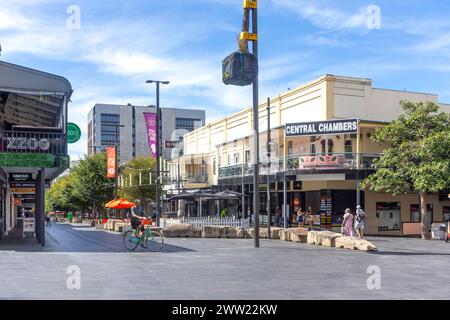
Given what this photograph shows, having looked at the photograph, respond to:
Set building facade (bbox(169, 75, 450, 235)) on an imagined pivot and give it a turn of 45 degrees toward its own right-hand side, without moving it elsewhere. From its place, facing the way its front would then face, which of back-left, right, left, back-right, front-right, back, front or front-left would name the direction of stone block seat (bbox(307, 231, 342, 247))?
left

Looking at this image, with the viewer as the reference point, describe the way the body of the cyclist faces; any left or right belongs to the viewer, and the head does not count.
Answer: facing the viewer and to the right of the viewer

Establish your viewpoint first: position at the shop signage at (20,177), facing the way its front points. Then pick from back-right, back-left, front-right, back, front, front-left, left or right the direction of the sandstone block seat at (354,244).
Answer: front-left

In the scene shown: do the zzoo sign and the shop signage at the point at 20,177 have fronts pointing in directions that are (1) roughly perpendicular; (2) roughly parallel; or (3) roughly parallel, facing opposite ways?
roughly parallel

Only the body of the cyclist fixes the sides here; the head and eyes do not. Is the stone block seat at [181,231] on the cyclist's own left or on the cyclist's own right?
on the cyclist's own left

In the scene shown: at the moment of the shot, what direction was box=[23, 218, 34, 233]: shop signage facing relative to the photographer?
facing the viewer

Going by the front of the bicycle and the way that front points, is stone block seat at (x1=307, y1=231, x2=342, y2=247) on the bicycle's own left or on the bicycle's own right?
on the bicycle's own left

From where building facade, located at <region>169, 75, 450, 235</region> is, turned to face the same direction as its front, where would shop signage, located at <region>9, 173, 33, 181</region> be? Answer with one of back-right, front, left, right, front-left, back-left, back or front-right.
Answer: front

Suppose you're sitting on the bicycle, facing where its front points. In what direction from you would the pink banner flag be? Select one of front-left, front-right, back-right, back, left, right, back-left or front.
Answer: back-left
